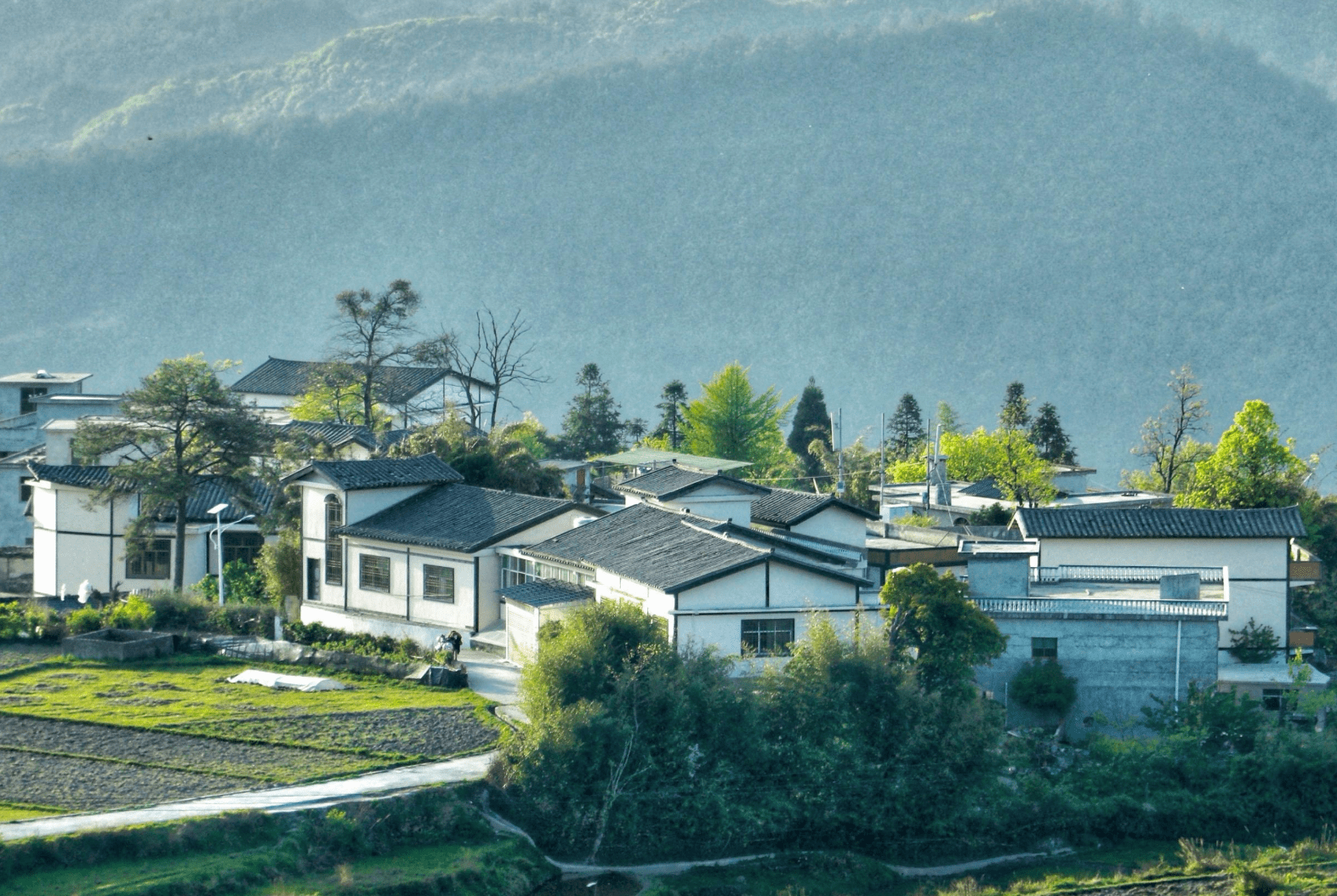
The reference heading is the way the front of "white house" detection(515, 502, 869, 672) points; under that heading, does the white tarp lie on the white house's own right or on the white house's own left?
on the white house's own right

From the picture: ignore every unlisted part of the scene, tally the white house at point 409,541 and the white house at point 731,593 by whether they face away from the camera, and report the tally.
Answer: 0

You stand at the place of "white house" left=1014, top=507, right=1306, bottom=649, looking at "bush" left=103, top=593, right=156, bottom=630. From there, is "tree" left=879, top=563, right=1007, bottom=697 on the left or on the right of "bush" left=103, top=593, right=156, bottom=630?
left

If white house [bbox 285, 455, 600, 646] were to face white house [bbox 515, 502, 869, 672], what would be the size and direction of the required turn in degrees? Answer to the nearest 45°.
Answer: approximately 90° to its left

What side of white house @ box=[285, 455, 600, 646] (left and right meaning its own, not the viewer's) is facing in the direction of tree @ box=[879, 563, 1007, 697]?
left

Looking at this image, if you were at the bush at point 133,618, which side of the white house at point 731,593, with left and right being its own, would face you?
right

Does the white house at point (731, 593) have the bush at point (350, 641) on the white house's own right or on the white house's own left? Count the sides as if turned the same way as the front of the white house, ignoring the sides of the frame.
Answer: on the white house's own right

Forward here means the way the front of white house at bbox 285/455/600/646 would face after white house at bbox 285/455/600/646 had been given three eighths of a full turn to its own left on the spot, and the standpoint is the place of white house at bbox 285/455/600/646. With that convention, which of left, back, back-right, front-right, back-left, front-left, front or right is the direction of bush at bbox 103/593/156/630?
back
